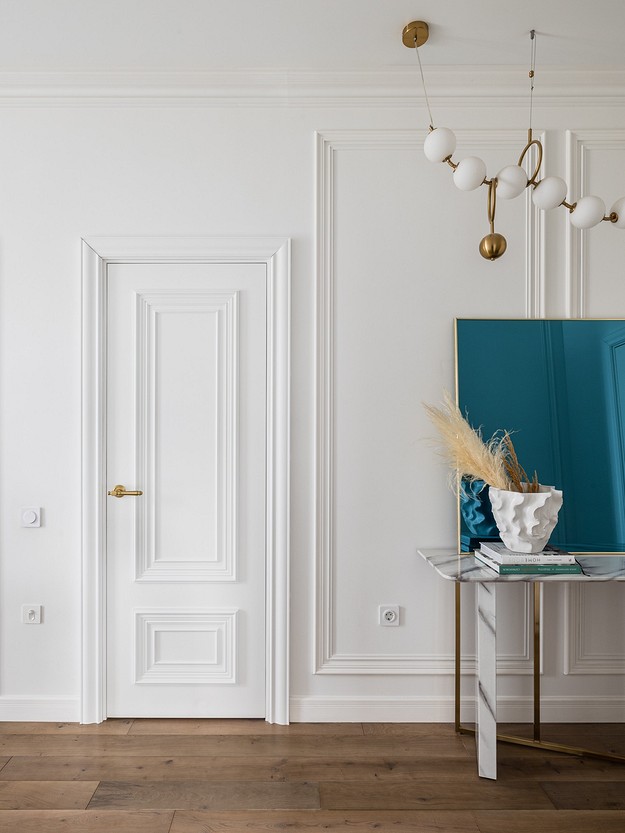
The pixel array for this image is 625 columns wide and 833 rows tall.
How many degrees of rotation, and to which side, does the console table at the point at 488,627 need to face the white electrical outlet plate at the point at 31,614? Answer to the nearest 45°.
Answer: approximately 90° to its right

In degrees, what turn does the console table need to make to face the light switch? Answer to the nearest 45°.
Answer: approximately 90° to its right
